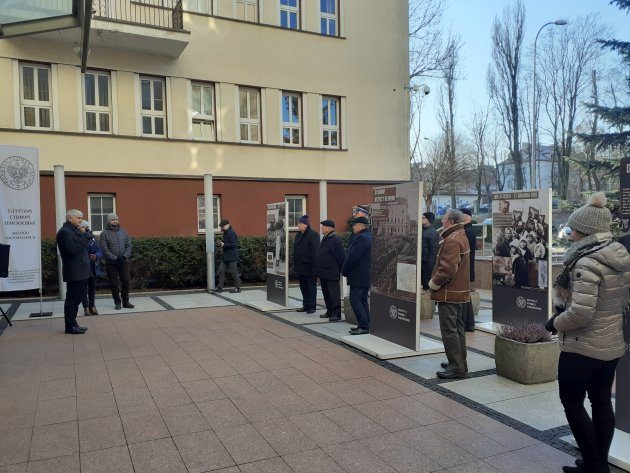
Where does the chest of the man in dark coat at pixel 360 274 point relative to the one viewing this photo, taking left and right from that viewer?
facing to the left of the viewer

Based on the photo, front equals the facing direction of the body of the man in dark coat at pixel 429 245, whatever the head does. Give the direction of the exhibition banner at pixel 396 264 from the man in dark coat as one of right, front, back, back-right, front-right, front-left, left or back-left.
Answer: left

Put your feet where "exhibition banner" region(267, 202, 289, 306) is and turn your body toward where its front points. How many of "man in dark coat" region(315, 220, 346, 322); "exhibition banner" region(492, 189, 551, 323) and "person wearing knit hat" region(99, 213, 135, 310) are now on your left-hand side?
2

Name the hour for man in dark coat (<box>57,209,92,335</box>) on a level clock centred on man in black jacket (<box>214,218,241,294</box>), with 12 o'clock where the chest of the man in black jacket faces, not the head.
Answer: The man in dark coat is roughly at 10 o'clock from the man in black jacket.

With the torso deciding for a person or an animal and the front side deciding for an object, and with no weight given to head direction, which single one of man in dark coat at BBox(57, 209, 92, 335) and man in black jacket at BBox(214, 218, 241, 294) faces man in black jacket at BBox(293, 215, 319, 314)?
the man in dark coat

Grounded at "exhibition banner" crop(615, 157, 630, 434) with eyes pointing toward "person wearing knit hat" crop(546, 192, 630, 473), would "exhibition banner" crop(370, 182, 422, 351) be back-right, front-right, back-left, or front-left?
back-right

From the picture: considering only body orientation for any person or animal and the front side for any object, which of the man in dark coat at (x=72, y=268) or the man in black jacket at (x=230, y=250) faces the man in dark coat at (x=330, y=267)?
the man in dark coat at (x=72, y=268)

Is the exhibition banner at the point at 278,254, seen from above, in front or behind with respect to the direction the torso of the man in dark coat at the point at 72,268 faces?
in front

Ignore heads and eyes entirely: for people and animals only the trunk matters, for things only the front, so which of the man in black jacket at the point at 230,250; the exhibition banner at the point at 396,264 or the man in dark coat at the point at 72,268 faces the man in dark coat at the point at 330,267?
the man in dark coat at the point at 72,268

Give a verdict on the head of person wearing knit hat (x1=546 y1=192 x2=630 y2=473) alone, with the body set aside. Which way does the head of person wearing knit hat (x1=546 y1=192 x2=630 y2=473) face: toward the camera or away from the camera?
away from the camera

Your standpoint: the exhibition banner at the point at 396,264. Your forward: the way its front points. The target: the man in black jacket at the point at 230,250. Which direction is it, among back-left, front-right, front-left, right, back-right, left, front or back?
right

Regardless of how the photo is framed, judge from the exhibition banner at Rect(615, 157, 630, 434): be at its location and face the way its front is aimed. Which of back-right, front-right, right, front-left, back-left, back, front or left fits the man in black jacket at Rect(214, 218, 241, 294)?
right

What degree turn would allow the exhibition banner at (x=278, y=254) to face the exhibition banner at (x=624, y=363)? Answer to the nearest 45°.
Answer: approximately 45° to its left
